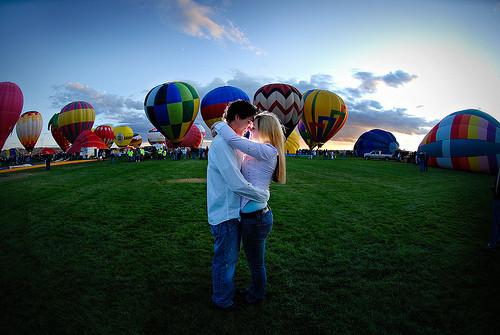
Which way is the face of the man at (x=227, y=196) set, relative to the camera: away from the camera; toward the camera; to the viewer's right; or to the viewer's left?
to the viewer's right

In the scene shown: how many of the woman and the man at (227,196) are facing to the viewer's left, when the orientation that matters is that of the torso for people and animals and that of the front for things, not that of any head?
1

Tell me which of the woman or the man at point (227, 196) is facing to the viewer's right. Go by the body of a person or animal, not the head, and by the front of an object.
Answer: the man

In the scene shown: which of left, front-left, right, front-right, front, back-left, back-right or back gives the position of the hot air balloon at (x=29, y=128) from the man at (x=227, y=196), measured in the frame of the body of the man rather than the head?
back-left

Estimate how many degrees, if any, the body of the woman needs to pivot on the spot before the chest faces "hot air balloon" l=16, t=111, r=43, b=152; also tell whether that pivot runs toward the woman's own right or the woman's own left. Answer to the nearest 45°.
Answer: approximately 45° to the woman's own right

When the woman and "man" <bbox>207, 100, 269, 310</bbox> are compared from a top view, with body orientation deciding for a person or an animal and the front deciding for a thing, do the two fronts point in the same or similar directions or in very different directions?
very different directions

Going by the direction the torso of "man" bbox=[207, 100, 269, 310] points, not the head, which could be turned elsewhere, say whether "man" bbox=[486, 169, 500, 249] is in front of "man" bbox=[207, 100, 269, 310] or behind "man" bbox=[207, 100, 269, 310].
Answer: in front

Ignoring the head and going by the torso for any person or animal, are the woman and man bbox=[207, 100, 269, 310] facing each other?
yes

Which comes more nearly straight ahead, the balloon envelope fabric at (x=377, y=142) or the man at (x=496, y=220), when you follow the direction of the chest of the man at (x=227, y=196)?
the man

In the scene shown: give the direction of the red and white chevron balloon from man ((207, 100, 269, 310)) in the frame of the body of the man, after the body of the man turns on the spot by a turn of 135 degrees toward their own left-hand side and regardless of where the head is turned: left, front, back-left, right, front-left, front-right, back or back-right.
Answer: front-right

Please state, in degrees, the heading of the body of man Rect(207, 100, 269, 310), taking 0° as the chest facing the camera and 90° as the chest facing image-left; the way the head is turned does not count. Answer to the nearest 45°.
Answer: approximately 270°

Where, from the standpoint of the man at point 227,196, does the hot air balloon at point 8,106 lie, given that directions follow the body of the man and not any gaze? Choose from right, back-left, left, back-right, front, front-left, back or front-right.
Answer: back-left

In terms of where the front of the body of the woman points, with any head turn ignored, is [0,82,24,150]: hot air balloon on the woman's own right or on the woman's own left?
on the woman's own right

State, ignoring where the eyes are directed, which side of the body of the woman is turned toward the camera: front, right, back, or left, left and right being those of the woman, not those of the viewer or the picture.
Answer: left

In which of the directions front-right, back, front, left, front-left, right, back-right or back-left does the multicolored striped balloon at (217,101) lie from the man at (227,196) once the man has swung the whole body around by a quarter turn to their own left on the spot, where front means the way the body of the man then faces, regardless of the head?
front
